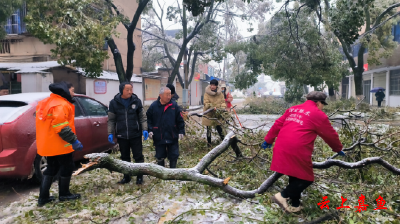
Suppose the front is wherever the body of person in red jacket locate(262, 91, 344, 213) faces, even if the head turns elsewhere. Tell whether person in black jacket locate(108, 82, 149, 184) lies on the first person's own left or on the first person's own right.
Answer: on the first person's own left

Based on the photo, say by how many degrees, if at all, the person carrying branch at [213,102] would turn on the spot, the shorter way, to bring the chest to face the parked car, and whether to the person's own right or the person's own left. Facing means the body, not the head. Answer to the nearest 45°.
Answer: approximately 45° to the person's own right

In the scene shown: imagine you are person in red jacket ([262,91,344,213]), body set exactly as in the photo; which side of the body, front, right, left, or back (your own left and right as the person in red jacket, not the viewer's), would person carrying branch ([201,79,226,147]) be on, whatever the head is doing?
left

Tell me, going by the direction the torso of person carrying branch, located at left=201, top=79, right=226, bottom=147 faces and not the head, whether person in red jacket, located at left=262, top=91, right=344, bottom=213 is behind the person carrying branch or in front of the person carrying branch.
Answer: in front

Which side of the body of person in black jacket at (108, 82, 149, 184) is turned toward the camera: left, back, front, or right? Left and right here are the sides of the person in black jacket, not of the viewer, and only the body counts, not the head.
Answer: front

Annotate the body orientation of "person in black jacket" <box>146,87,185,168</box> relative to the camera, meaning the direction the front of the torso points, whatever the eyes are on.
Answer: toward the camera

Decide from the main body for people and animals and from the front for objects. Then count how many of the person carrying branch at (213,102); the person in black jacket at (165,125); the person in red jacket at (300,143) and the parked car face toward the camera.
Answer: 2

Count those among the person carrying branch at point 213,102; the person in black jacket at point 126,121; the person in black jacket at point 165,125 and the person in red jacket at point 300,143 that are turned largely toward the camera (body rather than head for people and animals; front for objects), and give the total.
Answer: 3

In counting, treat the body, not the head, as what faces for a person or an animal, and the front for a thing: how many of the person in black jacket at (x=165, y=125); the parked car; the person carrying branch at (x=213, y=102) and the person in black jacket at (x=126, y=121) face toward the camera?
3

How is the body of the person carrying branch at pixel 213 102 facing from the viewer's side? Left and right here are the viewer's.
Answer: facing the viewer
